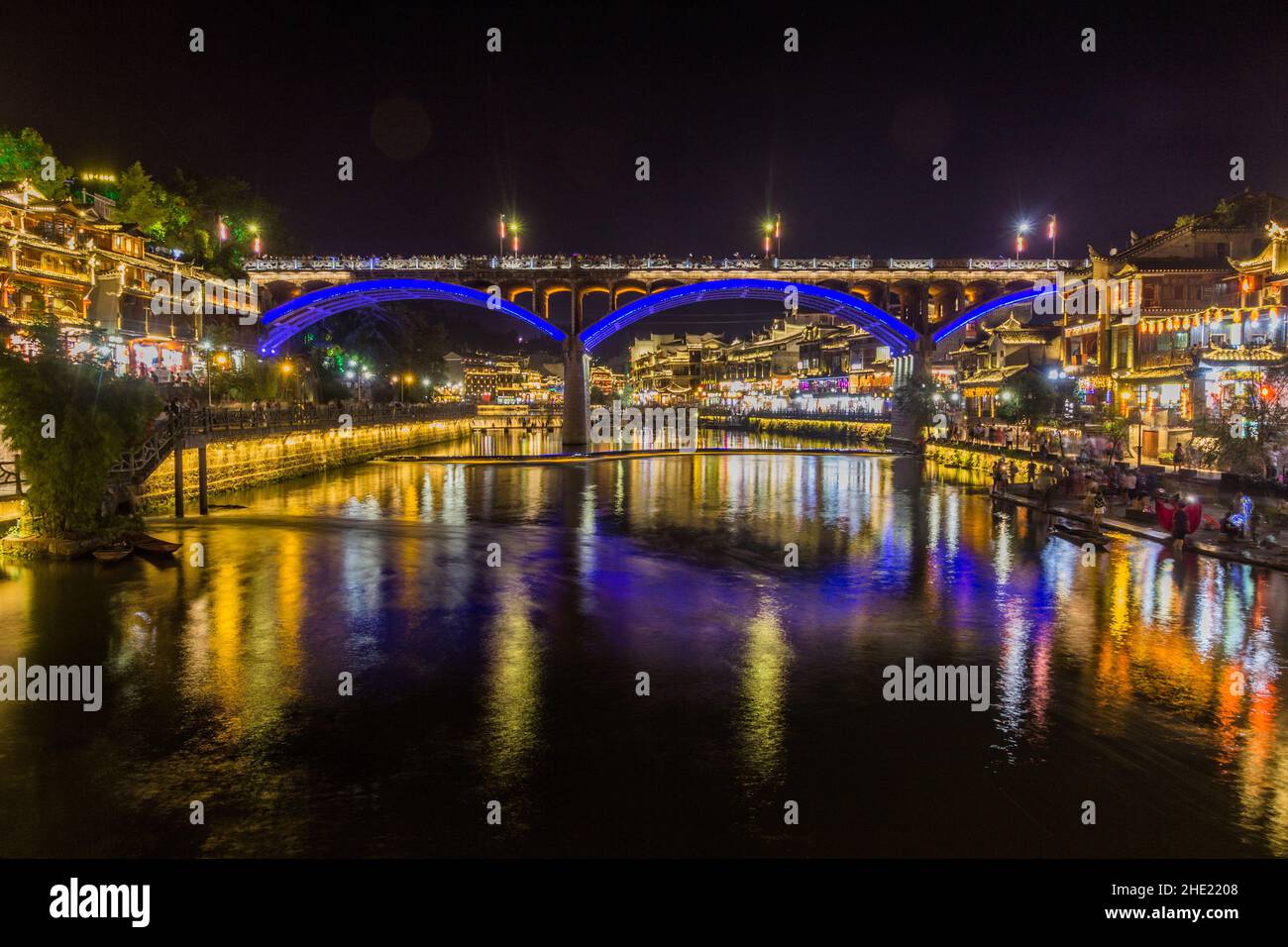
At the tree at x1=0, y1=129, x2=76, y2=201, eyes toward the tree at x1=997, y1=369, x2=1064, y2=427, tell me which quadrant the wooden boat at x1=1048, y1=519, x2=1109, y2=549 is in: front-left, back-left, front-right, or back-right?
front-right

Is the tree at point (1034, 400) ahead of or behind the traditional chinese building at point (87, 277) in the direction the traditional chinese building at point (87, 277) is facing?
ahead

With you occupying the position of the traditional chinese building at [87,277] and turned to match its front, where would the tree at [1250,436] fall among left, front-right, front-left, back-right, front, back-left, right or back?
front

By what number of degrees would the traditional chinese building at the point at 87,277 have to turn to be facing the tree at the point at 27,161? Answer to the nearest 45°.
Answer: approximately 135° to its left

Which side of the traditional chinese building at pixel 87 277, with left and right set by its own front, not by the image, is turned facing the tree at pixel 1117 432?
front

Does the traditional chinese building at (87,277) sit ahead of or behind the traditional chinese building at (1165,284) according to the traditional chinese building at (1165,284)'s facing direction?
ahead

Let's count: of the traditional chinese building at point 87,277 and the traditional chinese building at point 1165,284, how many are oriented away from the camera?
0

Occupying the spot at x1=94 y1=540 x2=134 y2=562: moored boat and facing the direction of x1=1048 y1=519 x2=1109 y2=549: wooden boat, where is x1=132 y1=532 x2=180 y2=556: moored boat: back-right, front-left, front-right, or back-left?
front-left

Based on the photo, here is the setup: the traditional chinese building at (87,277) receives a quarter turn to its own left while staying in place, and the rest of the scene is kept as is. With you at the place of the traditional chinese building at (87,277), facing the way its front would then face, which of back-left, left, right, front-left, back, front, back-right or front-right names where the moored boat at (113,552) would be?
back-right

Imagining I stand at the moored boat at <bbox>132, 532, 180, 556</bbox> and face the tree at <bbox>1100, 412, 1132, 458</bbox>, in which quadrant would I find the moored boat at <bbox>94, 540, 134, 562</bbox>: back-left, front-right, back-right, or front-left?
back-right

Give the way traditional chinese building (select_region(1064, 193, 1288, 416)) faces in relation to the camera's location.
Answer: facing the viewer and to the left of the viewer

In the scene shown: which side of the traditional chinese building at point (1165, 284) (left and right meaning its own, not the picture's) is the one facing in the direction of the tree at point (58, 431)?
front

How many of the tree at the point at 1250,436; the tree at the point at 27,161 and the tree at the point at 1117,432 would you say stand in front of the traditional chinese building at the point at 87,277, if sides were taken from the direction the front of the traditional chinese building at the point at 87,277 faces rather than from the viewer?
2
